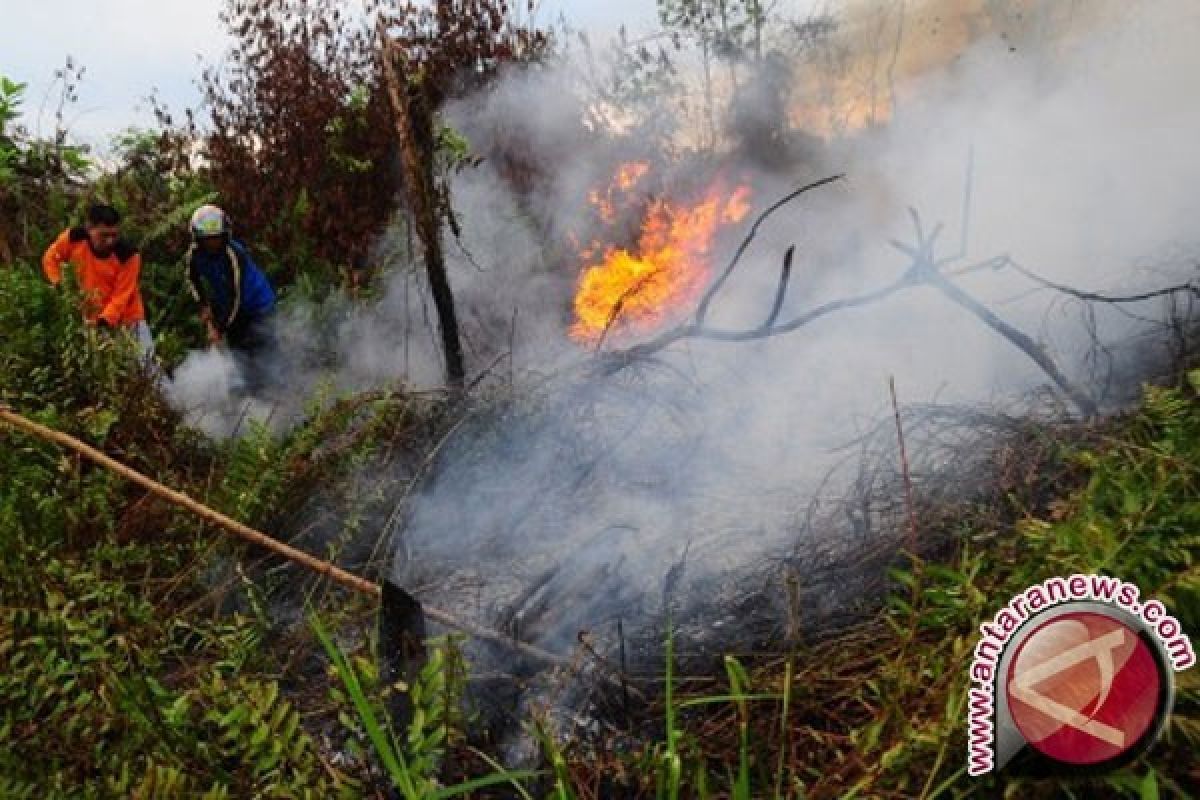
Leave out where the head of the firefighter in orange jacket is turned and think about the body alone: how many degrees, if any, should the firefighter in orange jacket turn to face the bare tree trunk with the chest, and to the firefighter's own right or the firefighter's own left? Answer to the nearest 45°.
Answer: approximately 45° to the firefighter's own left

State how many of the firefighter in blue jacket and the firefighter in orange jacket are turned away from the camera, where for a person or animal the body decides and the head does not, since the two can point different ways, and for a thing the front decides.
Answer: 0

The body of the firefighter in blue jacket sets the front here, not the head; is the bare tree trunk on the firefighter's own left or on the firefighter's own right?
on the firefighter's own left

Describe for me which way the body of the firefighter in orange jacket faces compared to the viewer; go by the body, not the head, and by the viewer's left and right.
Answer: facing the viewer
